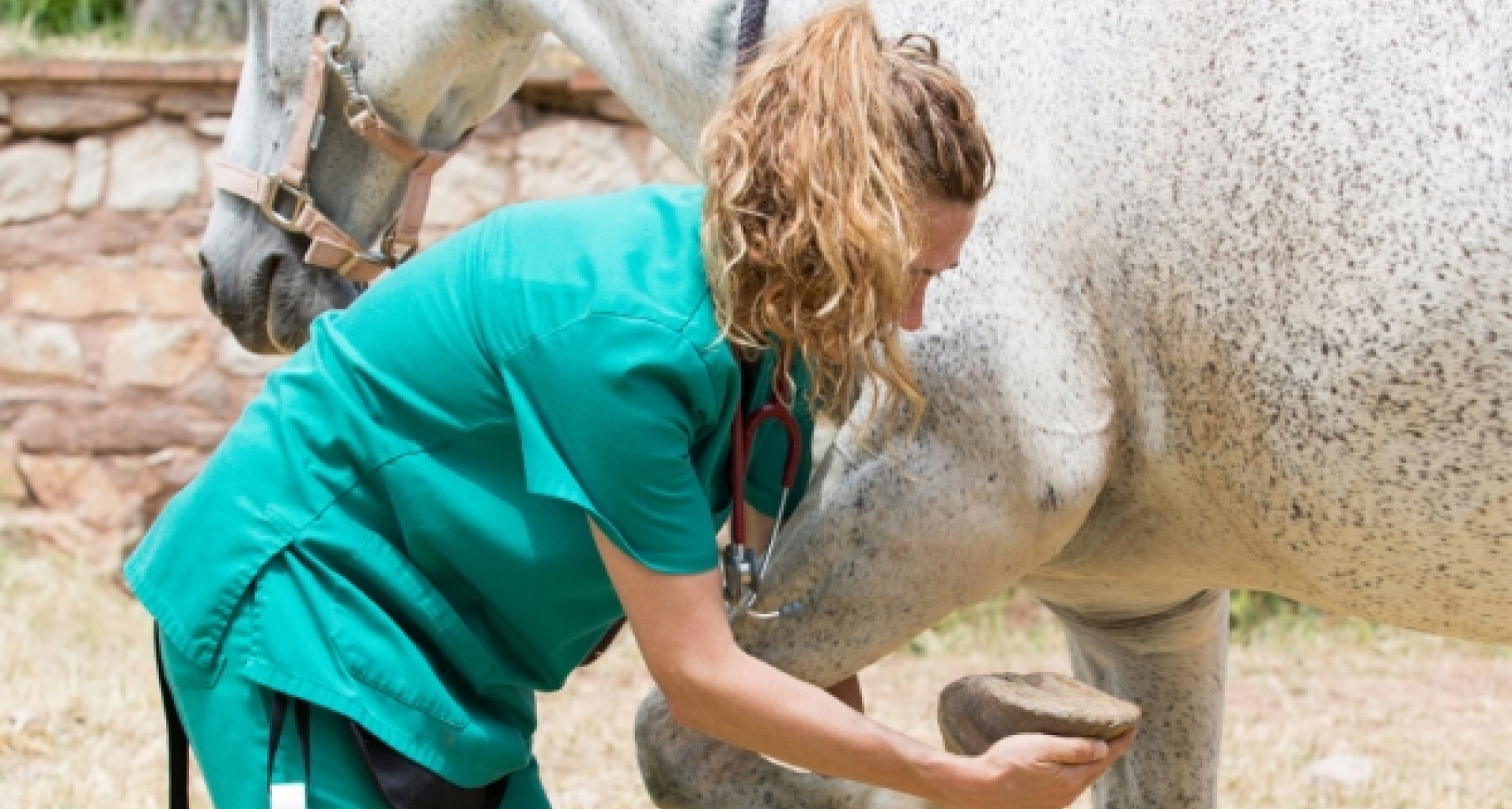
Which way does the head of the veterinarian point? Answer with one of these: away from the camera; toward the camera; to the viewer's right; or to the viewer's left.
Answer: to the viewer's right

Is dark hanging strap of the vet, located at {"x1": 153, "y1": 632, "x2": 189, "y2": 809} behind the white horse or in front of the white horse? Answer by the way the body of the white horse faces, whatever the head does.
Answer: in front

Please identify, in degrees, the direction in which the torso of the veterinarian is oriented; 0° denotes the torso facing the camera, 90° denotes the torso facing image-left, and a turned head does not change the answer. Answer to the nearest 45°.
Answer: approximately 270°

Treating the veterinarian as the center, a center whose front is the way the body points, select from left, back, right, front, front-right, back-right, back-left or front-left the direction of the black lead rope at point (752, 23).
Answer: left

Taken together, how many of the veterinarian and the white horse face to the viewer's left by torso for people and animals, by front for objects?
1

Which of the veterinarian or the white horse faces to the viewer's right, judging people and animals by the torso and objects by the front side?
the veterinarian

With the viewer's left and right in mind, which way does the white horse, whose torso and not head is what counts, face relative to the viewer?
facing to the left of the viewer

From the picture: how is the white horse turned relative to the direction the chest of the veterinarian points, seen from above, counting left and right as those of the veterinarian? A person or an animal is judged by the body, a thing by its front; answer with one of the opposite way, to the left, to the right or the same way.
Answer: the opposite way
